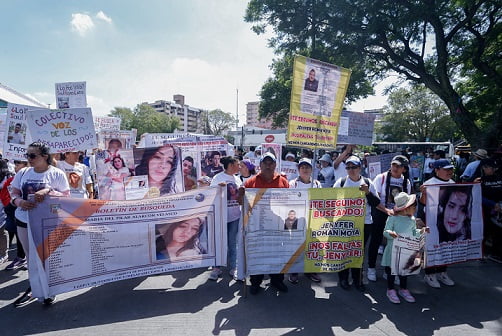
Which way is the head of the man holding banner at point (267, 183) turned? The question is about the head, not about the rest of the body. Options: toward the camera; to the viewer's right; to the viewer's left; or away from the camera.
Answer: toward the camera

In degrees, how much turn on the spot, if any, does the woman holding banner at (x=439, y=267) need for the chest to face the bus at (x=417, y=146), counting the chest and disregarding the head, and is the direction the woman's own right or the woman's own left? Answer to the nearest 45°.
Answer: approximately 135° to the woman's own left

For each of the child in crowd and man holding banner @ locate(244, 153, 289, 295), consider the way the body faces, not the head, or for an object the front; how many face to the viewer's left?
0

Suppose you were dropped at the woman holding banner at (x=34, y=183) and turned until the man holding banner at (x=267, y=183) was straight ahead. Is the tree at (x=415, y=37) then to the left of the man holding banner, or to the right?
left

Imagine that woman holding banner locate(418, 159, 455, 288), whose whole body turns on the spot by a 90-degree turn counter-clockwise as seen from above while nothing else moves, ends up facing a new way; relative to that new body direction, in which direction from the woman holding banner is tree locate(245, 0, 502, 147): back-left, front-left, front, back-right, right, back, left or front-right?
front-left

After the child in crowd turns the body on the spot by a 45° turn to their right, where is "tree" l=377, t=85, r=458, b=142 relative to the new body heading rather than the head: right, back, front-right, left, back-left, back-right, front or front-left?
back

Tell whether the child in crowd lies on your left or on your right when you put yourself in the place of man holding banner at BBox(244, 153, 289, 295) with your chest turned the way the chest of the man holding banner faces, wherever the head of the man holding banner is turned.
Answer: on your left

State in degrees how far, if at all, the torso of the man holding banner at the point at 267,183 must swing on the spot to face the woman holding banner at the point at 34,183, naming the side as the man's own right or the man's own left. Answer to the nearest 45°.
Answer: approximately 90° to the man's own right

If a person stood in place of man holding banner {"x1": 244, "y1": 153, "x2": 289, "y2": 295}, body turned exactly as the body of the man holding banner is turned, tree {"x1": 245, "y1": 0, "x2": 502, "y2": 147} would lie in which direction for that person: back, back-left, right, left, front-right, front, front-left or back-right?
back-left

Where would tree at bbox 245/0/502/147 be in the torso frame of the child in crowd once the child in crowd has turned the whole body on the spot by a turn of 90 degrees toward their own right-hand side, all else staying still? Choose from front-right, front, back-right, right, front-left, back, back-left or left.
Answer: back-right

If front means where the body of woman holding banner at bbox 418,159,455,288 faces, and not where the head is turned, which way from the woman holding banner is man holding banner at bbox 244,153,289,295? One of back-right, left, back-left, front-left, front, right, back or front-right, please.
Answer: right

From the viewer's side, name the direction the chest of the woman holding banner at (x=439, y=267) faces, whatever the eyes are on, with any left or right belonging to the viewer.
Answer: facing the viewer and to the right of the viewer

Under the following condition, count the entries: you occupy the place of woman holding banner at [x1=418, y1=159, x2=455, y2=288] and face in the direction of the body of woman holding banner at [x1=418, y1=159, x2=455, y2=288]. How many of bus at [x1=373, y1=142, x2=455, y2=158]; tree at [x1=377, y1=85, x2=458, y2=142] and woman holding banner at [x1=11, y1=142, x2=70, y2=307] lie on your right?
1

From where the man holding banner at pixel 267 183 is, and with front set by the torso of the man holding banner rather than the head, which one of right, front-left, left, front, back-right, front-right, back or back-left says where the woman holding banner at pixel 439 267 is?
left

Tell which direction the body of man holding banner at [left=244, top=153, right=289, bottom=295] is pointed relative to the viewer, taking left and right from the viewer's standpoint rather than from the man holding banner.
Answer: facing the viewer

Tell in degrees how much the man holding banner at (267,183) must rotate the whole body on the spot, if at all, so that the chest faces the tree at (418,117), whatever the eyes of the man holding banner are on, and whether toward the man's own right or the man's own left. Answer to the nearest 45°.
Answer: approximately 135° to the man's own left
